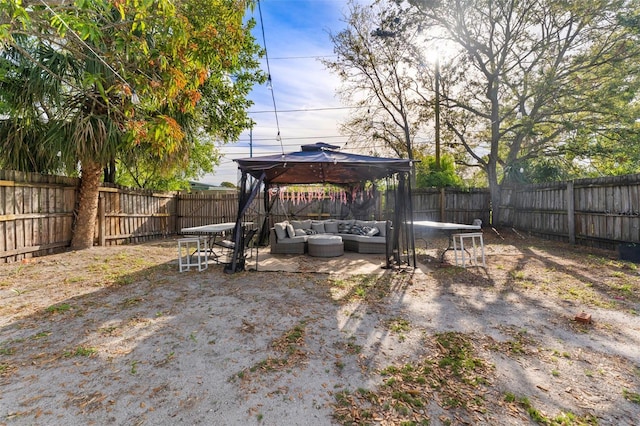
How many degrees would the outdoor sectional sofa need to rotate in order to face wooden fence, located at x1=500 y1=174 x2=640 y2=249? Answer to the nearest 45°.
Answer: approximately 90° to its left

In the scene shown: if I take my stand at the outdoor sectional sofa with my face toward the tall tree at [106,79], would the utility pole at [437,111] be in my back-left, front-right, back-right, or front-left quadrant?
back-right

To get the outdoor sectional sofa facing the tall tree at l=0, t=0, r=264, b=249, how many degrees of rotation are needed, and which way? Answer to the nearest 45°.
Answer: approximately 45° to its right

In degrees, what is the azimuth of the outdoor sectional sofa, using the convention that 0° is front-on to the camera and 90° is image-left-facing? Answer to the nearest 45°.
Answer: approximately 0°

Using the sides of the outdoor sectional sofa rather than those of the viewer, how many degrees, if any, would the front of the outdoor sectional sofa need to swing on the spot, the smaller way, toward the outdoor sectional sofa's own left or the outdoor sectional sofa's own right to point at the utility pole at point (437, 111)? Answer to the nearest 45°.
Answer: approximately 135° to the outdoor sectional sofa's own left
